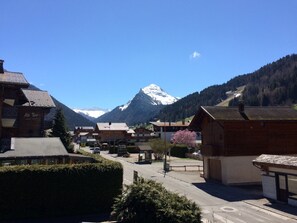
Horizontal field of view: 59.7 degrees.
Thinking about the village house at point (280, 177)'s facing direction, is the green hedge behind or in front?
in front

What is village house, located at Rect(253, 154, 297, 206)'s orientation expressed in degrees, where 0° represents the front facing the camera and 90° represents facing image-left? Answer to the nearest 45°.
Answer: approximately 45°

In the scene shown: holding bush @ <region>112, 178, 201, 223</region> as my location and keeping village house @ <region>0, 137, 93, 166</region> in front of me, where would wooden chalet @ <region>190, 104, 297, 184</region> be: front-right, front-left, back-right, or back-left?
front-right

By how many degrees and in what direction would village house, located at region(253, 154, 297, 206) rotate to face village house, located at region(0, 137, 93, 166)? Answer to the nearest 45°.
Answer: approximately 45° to its right

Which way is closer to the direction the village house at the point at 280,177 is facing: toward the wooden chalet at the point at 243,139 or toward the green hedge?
the green hedge

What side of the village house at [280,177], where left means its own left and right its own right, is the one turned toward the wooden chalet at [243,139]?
right

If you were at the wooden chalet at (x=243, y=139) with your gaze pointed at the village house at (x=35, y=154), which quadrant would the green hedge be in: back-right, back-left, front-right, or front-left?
front-left

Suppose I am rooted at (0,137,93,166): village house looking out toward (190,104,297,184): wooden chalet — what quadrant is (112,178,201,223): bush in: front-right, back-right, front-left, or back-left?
front-right

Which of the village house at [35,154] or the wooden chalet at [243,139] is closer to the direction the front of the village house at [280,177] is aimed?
the village house

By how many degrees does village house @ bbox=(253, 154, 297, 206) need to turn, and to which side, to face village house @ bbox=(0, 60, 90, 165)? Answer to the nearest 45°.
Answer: approximately 45° to its right

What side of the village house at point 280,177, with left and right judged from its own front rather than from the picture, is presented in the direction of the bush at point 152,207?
front

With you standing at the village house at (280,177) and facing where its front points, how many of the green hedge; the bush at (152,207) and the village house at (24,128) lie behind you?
0

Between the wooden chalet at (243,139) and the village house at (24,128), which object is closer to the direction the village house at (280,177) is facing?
the village house
